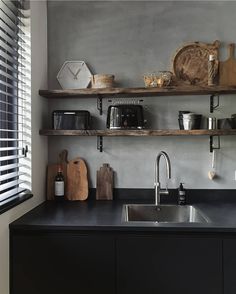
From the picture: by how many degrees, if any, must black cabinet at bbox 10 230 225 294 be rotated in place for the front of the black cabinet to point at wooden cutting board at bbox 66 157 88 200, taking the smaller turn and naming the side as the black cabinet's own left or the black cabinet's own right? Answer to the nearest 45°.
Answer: approximately 135° to the black cabinet's own right

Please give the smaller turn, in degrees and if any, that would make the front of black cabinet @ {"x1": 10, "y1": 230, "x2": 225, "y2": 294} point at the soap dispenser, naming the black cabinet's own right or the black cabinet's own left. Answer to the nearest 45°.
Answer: approximately 135° to the black cabinet's own left

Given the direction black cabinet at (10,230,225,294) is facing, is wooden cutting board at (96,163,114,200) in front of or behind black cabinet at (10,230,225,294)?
behind

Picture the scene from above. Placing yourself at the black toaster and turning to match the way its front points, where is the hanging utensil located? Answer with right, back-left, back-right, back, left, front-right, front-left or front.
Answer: left

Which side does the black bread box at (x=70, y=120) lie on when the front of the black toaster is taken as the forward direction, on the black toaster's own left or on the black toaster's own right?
on the black toaster's own right

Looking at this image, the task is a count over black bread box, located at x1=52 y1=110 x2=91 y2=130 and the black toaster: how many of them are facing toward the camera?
2
